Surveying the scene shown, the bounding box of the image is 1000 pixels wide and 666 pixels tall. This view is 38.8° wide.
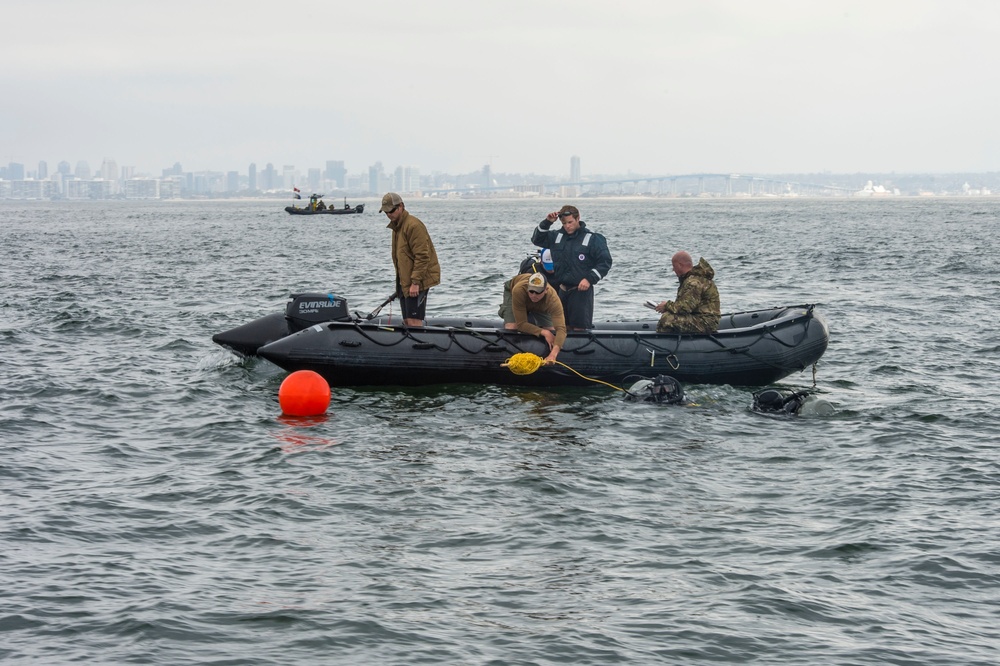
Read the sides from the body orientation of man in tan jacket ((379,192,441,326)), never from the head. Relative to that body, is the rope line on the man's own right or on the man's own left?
on the man's own left

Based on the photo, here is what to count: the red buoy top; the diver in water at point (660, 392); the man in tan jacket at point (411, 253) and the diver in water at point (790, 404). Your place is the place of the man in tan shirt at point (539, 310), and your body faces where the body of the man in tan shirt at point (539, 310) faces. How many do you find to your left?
2

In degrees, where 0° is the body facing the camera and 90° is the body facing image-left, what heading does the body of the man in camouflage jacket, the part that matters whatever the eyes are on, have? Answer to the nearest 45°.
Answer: approximately 90°

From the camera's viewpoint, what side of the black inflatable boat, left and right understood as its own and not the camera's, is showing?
right

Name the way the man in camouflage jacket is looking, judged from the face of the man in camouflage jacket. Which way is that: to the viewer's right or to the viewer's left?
to the viewer's left

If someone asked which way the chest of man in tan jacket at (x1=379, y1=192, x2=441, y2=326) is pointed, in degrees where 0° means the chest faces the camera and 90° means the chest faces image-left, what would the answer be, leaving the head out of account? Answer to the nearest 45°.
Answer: approximately 45°

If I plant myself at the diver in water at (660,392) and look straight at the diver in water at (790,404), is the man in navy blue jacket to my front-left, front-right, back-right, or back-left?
back-left

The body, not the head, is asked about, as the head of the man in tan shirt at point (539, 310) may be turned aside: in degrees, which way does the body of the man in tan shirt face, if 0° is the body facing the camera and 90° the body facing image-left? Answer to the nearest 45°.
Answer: approximately 0°
